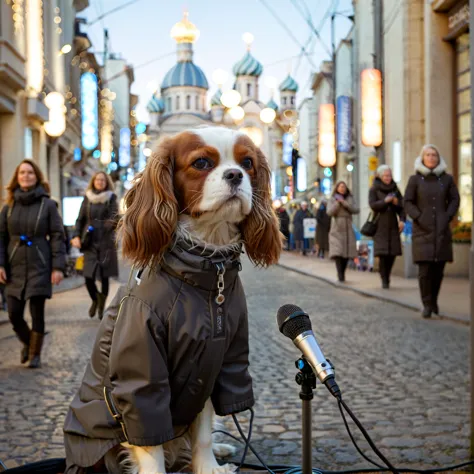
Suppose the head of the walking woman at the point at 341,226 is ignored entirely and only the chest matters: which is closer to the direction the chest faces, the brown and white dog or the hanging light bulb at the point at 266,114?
the brown and white dog

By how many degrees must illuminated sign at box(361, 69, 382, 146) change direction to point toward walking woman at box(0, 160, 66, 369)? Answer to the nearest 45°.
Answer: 0° — it already faces them

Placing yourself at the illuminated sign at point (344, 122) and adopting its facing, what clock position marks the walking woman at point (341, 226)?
The walking woman is roughly at 12 o'clock from the illuminated sign.

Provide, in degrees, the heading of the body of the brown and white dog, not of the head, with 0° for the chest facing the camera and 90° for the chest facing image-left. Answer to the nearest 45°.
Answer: approximately 315°

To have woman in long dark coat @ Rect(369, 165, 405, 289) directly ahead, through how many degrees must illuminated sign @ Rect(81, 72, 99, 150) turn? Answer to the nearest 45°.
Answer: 0° — it already faces them

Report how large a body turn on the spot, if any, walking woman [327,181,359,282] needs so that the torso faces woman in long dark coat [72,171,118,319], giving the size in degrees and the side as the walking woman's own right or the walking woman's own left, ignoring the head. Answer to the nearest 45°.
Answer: approximately 45° to the walking woman's own right

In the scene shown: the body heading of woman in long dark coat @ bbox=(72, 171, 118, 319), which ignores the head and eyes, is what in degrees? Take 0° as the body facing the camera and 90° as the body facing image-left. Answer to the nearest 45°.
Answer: approximately 0°
